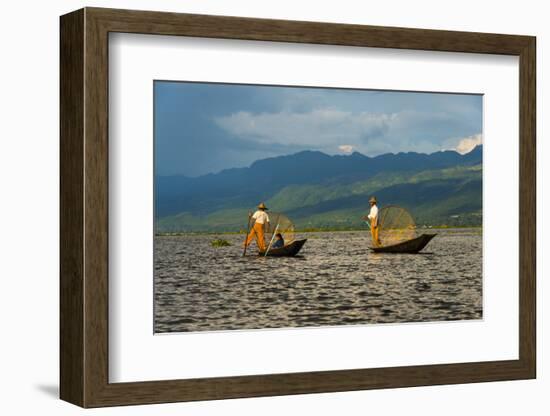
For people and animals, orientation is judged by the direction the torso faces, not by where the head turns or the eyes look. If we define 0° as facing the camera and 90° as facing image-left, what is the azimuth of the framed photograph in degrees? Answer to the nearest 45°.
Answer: approximately 315°
